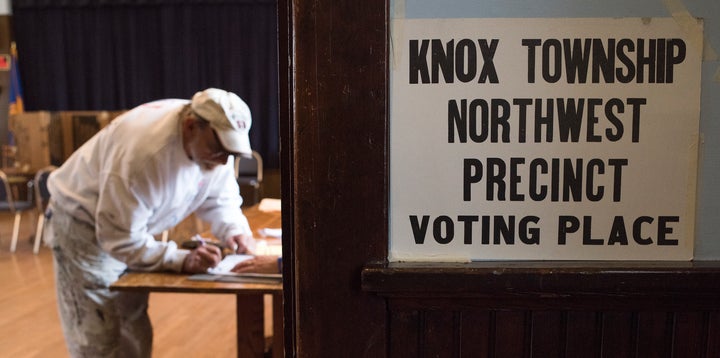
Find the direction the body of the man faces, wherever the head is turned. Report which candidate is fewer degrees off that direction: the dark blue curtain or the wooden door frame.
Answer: the wooden door frame

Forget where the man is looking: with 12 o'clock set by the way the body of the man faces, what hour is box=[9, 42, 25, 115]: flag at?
The flag is roughly at 7 o'clock from the man.

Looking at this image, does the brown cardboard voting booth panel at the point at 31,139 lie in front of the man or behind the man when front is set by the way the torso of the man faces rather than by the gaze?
behind

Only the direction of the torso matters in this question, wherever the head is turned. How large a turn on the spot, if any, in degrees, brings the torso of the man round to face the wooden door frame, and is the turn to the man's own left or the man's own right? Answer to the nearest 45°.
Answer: approximately 45° to the man's own right

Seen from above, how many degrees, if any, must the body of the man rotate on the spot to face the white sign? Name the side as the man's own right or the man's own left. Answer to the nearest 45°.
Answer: approximately 45° to the man's own right

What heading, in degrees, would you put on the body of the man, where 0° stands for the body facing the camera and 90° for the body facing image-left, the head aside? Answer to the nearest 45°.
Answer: approximately 315°

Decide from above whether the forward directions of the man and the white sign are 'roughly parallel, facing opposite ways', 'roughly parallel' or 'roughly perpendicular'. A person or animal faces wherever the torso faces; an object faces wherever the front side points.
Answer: roughly perpendicular

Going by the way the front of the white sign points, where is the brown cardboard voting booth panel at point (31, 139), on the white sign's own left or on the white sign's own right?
on the white sign's own right

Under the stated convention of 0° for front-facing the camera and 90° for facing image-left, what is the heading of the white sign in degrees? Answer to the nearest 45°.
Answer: approximately 0°

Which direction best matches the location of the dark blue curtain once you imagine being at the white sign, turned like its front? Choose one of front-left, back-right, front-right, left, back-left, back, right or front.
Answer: back-right
